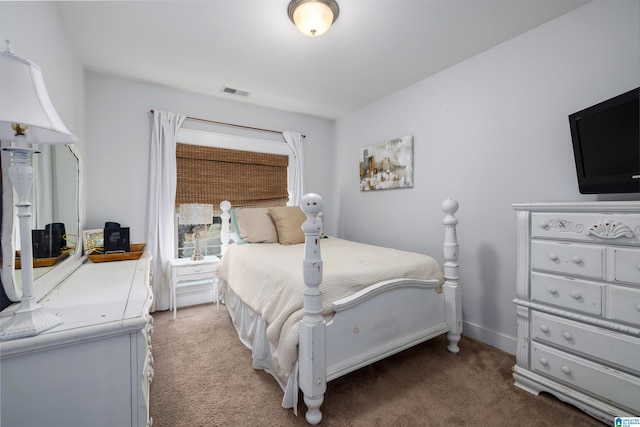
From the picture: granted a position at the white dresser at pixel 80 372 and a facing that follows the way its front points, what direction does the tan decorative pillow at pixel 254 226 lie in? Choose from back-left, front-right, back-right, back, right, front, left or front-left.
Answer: front-left

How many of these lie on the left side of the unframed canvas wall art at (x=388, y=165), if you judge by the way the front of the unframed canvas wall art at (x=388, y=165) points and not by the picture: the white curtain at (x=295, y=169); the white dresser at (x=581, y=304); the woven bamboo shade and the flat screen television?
2

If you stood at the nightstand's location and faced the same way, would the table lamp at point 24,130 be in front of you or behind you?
in front

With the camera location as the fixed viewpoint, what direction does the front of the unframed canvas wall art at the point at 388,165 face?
facing the viewer and to the left of the viewer

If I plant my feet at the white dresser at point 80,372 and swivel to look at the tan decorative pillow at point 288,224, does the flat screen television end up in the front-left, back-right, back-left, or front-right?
front-right

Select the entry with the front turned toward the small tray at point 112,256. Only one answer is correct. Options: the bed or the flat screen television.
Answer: the flat screen television

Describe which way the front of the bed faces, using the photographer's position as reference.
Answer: facing the viewer and to the right of the viewer

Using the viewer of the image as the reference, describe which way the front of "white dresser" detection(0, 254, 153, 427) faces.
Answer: facing to the right of the viewer

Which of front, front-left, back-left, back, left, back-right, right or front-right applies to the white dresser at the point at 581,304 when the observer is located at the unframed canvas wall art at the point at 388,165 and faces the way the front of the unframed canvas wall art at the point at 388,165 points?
left

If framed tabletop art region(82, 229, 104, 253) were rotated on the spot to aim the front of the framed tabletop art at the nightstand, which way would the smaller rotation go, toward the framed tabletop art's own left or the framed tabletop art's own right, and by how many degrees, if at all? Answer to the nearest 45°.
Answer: approximately 45° to the framed tabletop art's own left

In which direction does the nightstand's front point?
toward the camera

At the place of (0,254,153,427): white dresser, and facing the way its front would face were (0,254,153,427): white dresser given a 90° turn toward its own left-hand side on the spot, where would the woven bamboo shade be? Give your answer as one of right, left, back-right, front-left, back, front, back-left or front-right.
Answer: front-right

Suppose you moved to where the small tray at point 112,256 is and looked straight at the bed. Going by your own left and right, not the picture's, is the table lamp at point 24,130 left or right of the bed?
right

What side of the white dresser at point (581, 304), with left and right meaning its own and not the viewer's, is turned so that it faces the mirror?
front

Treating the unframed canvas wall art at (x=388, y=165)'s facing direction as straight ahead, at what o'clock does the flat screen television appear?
The flat screen television is roughly at 9 o'clock from the unframed canvas wall art.
